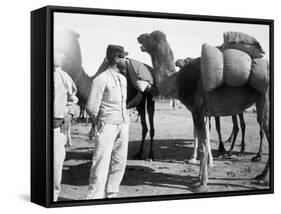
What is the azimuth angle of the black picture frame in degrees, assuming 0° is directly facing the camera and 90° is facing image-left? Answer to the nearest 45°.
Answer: approximately 315°
